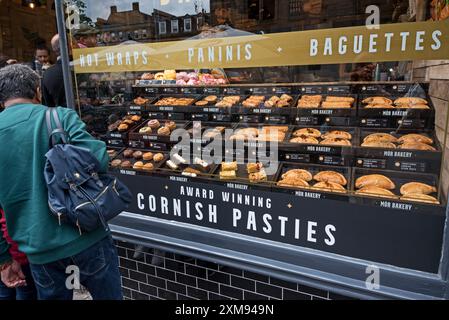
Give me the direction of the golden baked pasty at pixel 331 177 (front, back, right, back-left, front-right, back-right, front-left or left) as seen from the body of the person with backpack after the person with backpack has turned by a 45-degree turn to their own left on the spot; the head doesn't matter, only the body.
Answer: back-right

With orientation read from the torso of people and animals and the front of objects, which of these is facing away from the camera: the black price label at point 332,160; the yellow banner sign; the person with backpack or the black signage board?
the person with backpack

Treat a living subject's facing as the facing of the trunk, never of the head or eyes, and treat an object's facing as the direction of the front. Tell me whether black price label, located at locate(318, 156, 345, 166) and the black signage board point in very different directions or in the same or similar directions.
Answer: same or similar directions

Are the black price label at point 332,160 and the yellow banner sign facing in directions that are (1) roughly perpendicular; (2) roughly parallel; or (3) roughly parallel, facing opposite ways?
roughly parallel

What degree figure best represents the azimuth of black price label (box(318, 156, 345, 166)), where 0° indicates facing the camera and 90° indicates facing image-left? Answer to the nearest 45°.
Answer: approximately 45°

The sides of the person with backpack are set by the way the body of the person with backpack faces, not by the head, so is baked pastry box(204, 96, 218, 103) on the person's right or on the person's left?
on the person's right

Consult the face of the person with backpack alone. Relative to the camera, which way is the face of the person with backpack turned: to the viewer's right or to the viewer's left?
to the viewer's right

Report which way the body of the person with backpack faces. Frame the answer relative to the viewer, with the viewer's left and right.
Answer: facing away from the viewer

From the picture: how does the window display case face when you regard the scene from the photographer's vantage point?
facing the viewer and to the left of the viewer

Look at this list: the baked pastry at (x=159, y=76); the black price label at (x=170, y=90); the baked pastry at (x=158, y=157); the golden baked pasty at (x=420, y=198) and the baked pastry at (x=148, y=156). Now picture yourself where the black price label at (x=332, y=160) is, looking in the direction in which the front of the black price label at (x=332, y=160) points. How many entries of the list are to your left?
1

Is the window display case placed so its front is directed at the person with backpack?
yes

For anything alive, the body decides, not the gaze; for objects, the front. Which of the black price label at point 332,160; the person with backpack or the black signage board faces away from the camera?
the person with backpack

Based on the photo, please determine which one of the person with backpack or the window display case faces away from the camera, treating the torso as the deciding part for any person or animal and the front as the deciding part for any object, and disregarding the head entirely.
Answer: the person with backpack

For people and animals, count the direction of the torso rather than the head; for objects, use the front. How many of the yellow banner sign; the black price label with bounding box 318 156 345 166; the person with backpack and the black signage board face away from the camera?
1
